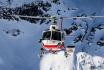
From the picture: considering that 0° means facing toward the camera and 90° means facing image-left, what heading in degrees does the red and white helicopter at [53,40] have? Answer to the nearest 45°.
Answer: approximately 0°
